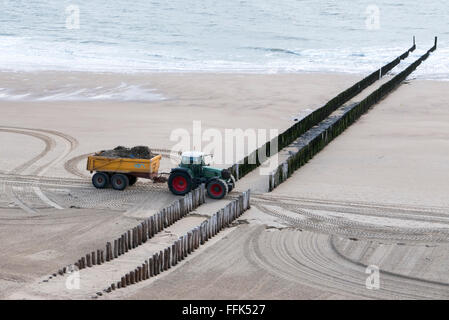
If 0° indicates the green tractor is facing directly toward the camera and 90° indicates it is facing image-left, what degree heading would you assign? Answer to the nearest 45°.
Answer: approximately 315°

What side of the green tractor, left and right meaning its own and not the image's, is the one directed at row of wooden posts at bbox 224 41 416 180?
left

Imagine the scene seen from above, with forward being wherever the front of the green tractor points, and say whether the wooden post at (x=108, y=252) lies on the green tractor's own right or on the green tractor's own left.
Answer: on the green tractor's own right

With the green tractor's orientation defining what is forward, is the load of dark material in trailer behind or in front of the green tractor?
behind

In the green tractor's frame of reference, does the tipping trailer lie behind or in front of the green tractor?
behind

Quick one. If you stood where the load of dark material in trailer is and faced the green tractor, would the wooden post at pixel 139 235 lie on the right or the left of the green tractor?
right

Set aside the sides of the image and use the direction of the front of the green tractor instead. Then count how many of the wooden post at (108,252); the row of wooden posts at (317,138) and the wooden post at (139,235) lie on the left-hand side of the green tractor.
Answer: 1

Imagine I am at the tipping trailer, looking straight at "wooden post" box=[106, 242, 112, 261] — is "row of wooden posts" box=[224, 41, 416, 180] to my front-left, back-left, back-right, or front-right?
back-left

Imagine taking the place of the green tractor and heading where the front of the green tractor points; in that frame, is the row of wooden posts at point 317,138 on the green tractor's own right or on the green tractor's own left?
on the green tractor's own left
